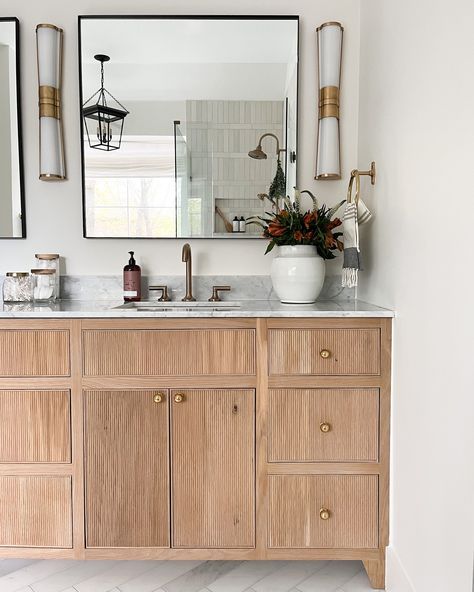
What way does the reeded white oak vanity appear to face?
toward the camera

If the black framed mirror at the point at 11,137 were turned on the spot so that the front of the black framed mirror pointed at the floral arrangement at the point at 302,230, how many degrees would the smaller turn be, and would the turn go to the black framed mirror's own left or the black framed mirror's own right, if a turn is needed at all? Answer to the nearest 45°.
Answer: approximately 45° to the black framed mirror's own left

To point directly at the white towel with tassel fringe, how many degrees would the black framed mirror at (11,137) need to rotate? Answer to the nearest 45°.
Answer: approximately 45° to its left

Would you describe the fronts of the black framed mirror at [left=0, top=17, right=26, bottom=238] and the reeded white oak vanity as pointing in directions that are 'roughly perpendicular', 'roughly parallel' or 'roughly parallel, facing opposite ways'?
roughly parallel

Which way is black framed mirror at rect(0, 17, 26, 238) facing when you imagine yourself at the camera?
facing the viewer

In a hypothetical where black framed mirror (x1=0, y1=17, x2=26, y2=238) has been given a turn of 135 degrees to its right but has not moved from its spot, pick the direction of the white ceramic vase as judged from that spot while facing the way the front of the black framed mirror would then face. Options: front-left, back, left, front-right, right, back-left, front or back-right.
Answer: back

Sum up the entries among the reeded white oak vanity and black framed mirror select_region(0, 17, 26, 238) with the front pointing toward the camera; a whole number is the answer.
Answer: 2

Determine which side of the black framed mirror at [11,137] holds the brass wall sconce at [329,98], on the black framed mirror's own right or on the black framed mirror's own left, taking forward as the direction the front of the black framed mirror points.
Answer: on the black framed mirror's own left
